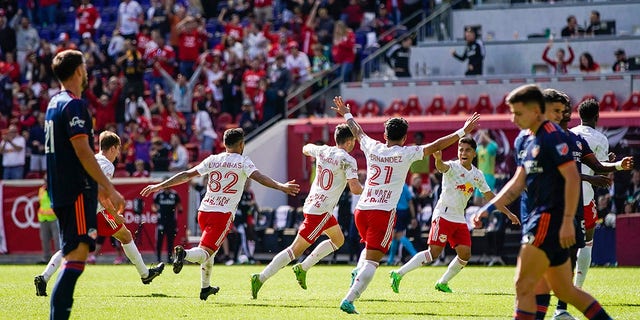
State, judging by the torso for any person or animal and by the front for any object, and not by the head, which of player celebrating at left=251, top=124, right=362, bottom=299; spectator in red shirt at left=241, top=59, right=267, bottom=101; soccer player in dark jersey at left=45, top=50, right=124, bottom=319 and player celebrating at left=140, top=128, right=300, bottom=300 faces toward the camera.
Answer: the spectator in red shirt

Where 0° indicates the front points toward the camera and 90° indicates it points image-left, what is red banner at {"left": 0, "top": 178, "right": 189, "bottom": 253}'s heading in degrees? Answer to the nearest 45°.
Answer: approximately 0°

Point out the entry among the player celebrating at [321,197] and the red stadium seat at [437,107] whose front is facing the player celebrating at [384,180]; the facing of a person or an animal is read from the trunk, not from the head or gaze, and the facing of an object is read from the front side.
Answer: the red stadium seat

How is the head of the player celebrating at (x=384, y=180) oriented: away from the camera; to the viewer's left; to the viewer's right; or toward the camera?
away from the camera

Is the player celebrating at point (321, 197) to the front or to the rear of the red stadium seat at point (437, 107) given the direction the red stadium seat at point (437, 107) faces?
to the front

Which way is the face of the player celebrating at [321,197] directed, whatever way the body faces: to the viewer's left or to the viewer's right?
to the viewer's right

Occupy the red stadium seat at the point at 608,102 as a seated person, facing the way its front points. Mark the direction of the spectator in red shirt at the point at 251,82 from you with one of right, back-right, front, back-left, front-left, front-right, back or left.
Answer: right

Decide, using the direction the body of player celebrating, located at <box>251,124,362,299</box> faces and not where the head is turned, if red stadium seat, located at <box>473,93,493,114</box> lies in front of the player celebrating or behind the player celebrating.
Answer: in front

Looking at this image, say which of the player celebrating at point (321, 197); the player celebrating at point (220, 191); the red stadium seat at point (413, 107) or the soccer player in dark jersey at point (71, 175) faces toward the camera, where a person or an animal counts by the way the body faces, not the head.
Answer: the red stadium seat

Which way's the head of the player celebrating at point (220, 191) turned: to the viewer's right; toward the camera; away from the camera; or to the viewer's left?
away from the camera

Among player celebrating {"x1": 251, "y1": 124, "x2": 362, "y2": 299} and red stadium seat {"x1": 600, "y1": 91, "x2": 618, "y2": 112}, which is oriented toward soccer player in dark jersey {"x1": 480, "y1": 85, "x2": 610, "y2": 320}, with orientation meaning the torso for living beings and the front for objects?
the red stadium seat

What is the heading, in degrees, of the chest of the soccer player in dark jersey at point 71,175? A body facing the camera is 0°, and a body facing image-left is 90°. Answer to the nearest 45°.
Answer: approximately 225°

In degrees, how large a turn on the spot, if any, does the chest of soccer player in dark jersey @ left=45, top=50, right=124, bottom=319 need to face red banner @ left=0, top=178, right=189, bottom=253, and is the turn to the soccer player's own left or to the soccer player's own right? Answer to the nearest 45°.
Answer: approximately 45° to the soccer player's own left

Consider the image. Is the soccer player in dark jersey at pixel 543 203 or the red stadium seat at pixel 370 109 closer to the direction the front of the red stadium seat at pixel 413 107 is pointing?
the soccer player in dark jersey

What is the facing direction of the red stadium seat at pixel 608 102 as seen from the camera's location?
facing the viewer
